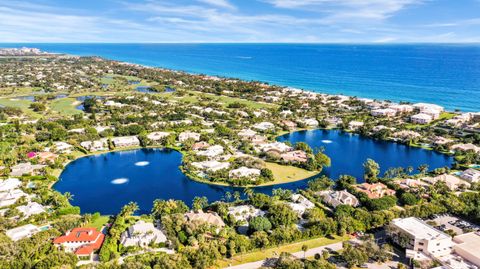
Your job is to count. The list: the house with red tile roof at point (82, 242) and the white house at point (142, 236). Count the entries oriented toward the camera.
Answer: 2

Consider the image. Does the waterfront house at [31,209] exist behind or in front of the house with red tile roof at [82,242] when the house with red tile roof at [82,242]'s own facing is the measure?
behind

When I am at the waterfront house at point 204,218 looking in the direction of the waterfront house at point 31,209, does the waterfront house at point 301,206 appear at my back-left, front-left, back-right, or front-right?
back-right

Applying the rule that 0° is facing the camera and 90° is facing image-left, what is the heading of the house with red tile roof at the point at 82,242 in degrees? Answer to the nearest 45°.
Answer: approximately 0°

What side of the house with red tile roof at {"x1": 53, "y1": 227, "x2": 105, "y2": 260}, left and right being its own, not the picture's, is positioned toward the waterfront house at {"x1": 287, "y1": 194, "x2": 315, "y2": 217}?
left

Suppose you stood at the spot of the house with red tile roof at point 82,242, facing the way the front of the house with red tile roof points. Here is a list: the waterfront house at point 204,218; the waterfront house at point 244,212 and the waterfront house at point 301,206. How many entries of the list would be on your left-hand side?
3

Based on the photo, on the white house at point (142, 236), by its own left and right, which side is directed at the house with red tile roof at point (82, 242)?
right
